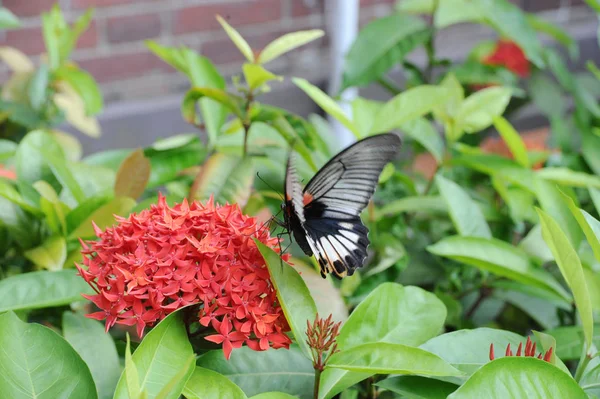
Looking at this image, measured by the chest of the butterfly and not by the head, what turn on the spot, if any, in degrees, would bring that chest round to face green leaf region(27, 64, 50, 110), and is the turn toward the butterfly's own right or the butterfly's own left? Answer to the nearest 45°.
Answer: approximately 45° to the butterfly's own right

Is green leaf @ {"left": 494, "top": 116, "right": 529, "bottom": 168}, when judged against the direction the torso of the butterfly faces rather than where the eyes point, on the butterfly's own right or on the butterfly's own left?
on the butterfly's own right

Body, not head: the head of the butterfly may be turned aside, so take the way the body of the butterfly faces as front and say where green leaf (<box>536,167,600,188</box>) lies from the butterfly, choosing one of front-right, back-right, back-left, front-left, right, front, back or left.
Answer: back-right

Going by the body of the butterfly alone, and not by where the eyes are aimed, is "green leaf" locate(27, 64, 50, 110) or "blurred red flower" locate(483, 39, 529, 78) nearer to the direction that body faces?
the green leaf

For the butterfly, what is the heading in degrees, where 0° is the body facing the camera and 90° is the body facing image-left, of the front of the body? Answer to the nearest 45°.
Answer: approximately 90°

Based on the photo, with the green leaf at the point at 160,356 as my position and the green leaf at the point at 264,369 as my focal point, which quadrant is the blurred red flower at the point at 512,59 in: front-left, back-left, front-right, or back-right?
front-left
